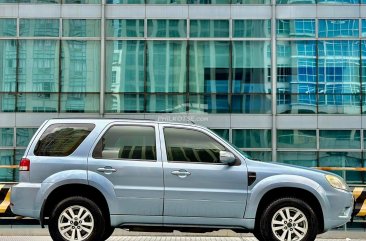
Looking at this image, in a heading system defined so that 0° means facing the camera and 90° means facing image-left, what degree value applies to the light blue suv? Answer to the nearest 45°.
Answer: approximately 270°
